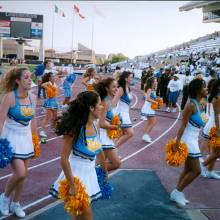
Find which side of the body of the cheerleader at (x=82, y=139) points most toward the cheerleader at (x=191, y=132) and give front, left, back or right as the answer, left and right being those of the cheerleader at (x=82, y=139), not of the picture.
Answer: left

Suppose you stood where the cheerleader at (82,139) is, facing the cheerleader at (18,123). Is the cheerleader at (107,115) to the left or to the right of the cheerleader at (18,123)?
right
